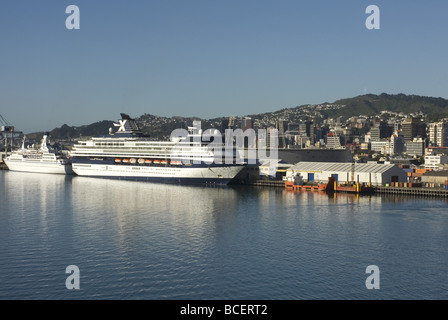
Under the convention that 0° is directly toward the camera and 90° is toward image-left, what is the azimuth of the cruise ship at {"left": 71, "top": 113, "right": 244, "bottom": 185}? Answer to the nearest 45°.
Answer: approximately 315°

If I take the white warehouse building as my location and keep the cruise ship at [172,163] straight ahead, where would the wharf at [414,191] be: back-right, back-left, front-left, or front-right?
back-left

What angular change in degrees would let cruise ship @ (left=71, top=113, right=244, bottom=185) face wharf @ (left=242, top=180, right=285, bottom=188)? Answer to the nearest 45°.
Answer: approximately 45° to its left

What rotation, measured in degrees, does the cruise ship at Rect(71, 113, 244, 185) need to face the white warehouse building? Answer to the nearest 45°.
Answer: approximately 45° to its left
